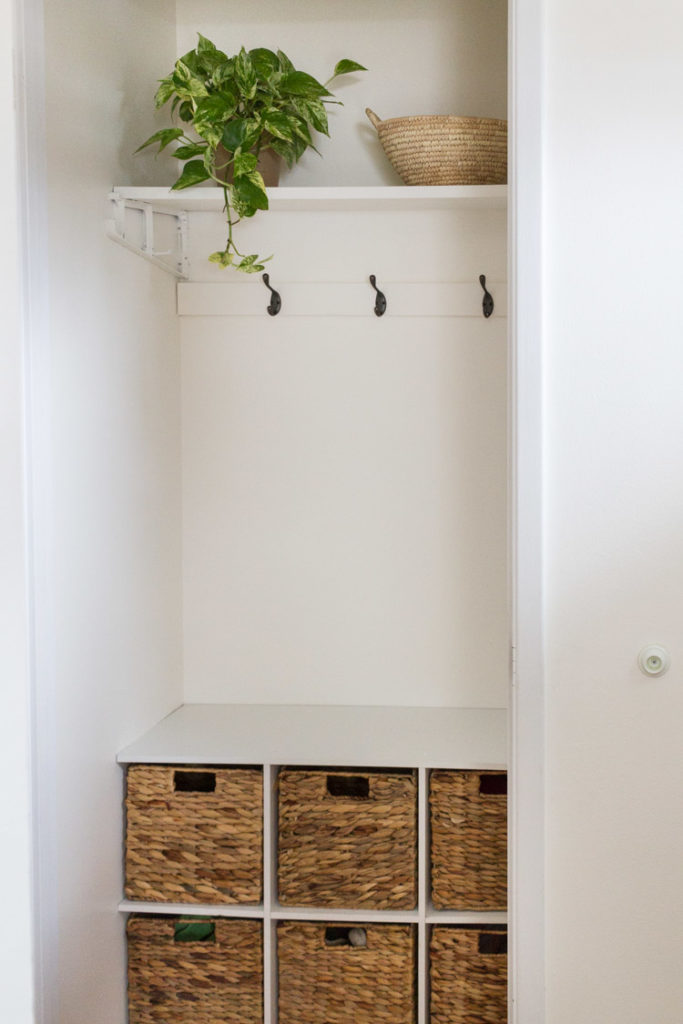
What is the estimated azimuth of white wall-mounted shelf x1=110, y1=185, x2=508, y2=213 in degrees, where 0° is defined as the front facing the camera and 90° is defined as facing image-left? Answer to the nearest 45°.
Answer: approximately 0°

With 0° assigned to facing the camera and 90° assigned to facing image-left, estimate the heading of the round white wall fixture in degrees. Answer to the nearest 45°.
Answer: approximately 0°

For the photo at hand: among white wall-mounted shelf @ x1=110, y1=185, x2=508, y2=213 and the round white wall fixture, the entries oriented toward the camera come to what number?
2

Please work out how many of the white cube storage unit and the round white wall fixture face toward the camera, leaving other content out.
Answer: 2

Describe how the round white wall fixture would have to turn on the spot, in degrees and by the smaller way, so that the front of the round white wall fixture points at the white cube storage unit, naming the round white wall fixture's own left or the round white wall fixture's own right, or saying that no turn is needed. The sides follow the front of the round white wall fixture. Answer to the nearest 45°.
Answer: approximately 135° to the round white wall fixture's own right
